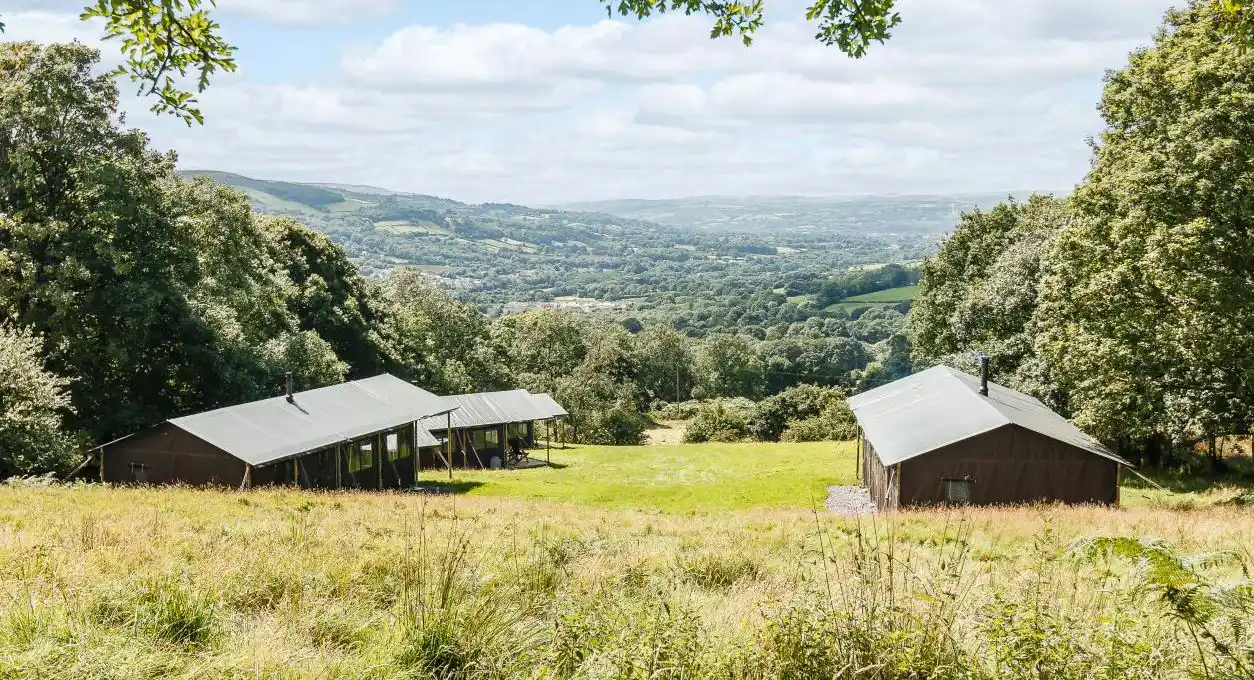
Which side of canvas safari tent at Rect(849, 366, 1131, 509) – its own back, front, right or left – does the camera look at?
back

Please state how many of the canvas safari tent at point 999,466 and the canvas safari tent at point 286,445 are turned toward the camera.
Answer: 0

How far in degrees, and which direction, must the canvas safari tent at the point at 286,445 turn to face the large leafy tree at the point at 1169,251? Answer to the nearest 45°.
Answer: approximately 90° to its right

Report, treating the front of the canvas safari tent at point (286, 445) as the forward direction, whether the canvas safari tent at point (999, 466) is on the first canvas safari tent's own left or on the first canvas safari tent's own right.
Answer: on the first canvas safari tent's own right

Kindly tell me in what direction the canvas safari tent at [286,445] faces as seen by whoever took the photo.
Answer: facing away from the viewer and to the right of the viewer

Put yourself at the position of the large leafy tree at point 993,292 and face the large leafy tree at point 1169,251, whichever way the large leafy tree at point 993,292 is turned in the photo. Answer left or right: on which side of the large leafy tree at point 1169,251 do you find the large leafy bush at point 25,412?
right

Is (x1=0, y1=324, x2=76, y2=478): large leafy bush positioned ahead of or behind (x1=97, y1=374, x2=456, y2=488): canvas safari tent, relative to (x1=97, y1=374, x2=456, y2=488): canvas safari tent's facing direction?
behind
